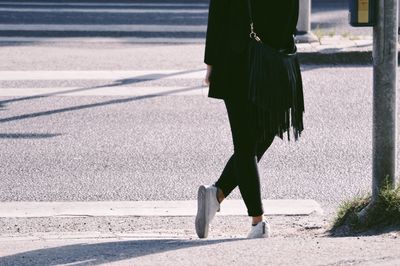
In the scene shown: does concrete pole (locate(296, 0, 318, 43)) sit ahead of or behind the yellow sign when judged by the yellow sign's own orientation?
behind

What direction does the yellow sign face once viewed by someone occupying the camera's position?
facing the viewer
